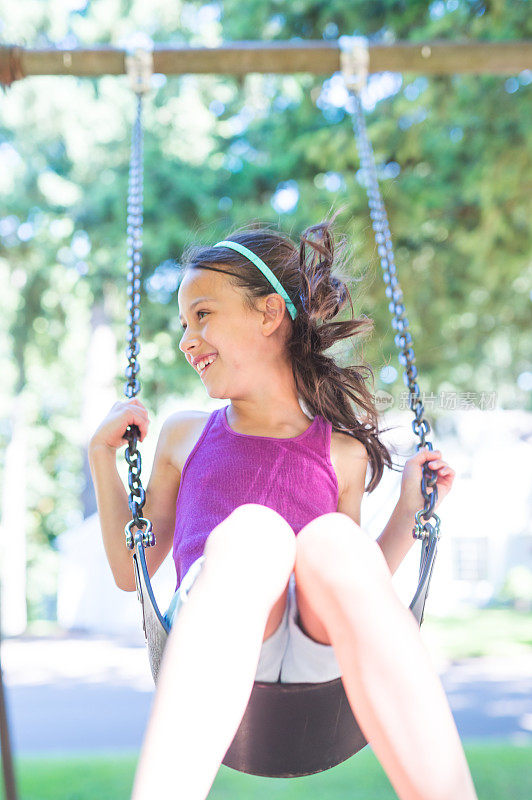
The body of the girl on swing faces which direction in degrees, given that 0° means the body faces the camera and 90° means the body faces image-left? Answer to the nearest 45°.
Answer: approximately 0°

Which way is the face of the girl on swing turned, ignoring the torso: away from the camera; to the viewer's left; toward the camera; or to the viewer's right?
to the viewer's left

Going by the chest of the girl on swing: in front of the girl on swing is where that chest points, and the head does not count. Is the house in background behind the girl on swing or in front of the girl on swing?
behind
